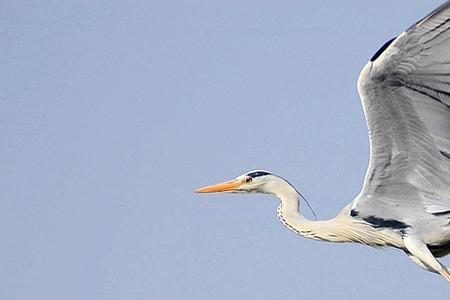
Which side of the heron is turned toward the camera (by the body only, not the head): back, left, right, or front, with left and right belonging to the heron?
left
